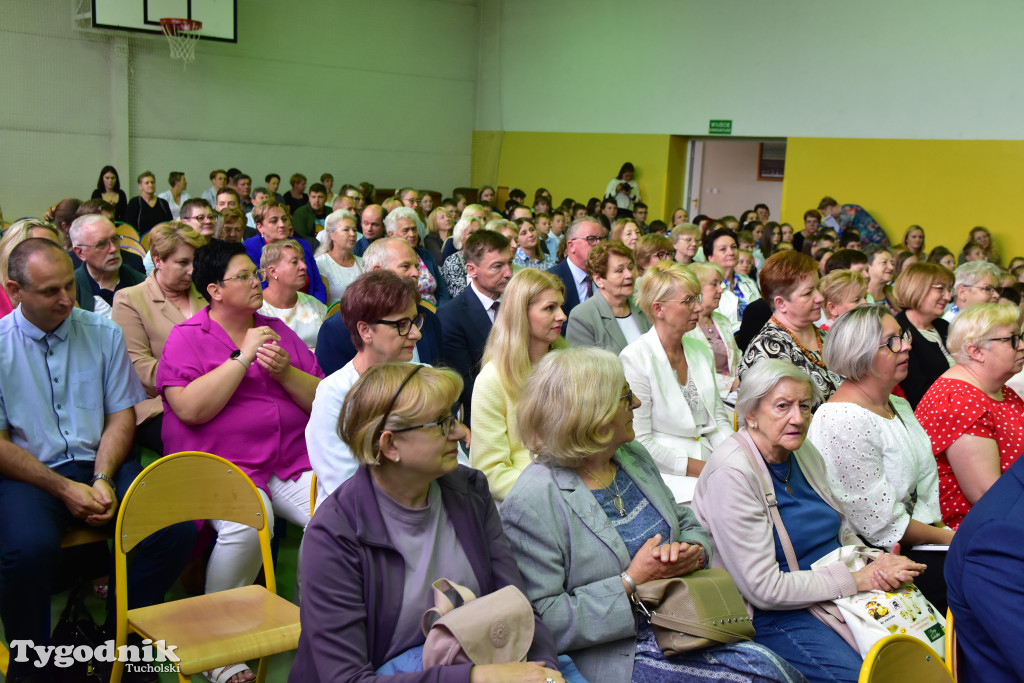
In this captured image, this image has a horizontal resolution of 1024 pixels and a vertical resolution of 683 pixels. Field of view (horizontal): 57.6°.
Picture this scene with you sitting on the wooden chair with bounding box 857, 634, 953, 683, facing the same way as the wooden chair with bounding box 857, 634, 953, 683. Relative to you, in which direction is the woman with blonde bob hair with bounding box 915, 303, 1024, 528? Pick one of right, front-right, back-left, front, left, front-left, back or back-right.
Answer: back-left

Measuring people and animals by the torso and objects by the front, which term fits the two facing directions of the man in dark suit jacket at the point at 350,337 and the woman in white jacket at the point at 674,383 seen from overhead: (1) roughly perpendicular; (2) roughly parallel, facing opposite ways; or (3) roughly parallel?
roughly parallel

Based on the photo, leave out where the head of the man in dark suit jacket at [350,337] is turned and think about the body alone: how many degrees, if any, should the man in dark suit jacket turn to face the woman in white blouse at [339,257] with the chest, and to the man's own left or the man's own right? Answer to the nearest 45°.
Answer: approximately 135° to the man's own left

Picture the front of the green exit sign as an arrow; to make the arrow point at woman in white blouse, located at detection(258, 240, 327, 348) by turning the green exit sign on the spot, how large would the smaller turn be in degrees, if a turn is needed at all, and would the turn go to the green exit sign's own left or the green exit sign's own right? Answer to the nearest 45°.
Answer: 0° — it already faces them

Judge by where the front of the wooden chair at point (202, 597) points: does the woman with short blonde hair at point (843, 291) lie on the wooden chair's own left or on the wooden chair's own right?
on the wooden chair's own left

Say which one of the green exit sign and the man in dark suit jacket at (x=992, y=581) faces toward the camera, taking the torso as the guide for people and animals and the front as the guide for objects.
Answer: the green exit sign

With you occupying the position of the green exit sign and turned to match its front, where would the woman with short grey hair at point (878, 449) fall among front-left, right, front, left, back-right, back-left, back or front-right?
front

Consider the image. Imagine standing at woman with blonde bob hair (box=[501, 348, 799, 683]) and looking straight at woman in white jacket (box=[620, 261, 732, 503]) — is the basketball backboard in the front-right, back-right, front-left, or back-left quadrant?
front-left

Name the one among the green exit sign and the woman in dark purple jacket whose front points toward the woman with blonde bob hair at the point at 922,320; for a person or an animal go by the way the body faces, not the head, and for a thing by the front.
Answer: the green exit sign

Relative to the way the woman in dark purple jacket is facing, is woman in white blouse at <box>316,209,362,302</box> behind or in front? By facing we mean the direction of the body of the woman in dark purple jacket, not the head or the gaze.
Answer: behind

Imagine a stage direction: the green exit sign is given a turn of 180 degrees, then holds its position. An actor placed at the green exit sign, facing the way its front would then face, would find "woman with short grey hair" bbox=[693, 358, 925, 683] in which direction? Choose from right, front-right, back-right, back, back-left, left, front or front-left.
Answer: back

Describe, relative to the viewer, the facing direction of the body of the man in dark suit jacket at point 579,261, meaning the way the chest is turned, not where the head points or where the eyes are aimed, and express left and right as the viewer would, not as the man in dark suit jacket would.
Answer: facing the viewer and to the right of the viewer

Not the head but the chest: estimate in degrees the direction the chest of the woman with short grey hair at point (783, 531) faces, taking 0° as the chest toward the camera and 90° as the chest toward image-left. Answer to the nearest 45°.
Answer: approximately 315°

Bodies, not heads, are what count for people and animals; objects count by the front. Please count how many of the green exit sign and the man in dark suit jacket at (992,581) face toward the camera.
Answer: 1
